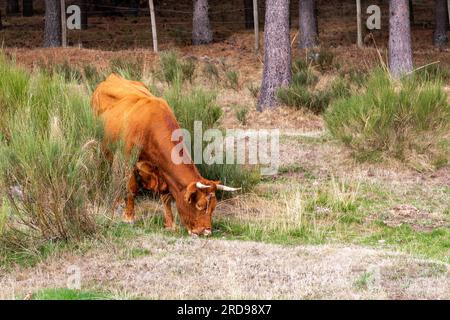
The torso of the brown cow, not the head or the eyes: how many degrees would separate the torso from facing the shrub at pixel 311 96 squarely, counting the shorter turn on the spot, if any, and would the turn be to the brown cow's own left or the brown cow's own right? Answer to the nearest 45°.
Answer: approximately 135° to the brown cow's own left

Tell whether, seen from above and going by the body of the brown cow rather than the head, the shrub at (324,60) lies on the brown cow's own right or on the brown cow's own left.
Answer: on the brown cow's own left

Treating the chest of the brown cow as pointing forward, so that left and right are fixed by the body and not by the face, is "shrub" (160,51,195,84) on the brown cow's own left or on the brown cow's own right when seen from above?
on the brown cow's own left

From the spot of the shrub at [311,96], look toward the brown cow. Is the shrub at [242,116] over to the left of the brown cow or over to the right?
right

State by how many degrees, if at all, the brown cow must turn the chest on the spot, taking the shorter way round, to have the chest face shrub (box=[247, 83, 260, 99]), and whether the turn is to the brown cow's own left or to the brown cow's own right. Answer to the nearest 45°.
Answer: approximately 135° to the brown cow's own left

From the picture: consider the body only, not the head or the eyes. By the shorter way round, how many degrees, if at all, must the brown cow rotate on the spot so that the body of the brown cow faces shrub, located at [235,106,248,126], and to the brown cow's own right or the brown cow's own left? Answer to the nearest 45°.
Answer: approximately 135° to the brown cow's own left

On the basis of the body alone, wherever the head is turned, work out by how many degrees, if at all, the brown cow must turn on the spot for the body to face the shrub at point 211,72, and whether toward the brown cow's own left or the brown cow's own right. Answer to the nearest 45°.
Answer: approximately 135° to the brown cow's own left

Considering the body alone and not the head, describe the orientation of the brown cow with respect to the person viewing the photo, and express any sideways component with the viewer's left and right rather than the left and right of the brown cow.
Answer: facing the viewer and to the right of the viewer

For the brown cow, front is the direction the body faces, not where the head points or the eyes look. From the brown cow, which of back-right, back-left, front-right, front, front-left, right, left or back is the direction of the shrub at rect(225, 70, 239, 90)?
back-left
